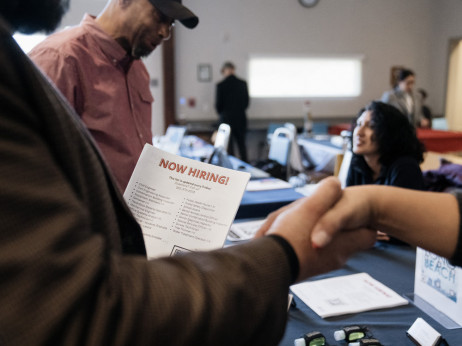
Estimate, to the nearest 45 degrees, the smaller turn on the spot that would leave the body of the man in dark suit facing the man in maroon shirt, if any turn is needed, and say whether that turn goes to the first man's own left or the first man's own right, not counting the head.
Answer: approximately 90° to the first man's own left

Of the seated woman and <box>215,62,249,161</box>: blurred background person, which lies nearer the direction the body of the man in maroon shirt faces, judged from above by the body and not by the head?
the seated woman

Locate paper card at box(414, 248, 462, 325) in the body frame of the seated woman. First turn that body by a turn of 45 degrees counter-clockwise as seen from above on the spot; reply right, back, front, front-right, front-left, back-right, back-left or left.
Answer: front

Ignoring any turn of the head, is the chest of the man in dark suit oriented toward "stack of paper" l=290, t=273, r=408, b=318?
yes

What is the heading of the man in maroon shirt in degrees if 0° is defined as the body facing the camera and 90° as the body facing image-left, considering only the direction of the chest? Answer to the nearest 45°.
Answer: approximately 315°

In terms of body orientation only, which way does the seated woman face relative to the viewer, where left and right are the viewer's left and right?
facing the viewer and to the left of the viewer

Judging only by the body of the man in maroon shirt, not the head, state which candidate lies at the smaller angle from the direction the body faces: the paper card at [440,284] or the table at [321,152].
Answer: the paper card

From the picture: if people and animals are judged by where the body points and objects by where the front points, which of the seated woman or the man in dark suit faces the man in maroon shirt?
the seated woman

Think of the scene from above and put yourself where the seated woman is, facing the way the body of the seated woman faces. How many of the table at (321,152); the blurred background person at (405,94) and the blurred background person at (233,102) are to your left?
0

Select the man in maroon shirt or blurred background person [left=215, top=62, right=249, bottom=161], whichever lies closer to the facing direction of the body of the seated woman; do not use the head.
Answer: the man in maroon shirt

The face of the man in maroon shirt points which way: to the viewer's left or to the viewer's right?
to the viewer's right

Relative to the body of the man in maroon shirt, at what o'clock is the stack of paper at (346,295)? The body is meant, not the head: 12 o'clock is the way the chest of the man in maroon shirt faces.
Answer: The stack of paper is roughly at 12 o'clock from the man in maroon shirt.

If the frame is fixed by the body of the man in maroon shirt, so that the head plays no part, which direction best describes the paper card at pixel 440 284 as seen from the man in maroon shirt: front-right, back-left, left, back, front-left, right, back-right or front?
front

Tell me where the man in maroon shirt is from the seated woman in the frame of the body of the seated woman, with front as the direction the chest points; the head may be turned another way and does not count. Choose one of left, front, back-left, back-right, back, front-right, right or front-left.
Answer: front

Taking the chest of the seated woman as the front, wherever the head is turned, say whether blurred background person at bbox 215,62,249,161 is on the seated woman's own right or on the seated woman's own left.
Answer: on the seated woman's own right
